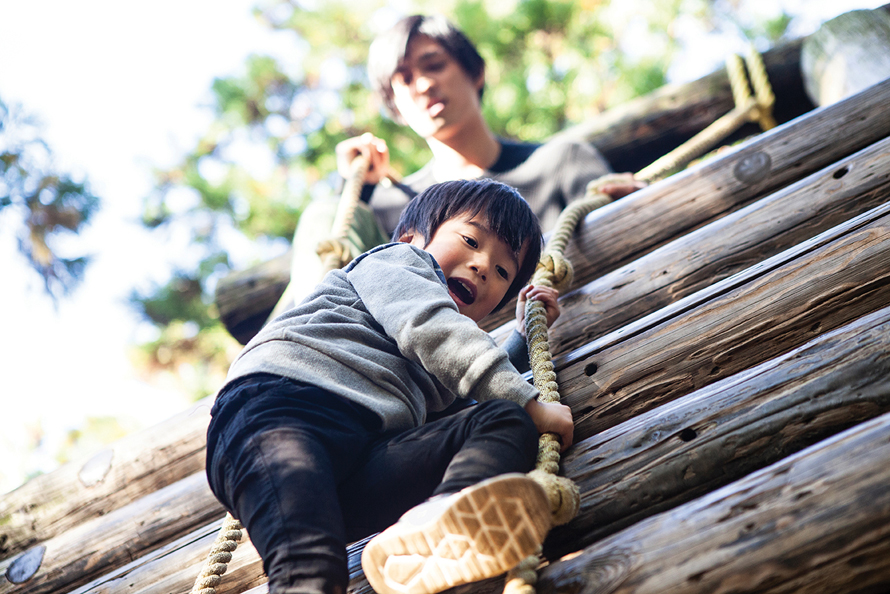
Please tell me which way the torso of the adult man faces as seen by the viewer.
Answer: toward the camera

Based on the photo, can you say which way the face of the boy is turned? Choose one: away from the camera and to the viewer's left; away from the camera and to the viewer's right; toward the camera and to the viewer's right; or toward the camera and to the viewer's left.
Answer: toward the camera and to the viewer's right

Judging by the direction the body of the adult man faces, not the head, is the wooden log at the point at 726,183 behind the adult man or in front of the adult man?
in front

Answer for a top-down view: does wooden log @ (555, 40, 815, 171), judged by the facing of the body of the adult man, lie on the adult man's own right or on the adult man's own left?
on the adult man's own left

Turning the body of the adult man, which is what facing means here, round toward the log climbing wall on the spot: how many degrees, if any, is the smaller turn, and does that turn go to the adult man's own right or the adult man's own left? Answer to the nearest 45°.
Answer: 0° — they already face it

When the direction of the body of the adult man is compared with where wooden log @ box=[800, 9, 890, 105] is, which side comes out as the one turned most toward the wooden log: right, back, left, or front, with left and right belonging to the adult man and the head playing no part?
left

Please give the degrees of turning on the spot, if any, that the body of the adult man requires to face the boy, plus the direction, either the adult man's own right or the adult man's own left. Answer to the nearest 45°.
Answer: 0° — they already face them
